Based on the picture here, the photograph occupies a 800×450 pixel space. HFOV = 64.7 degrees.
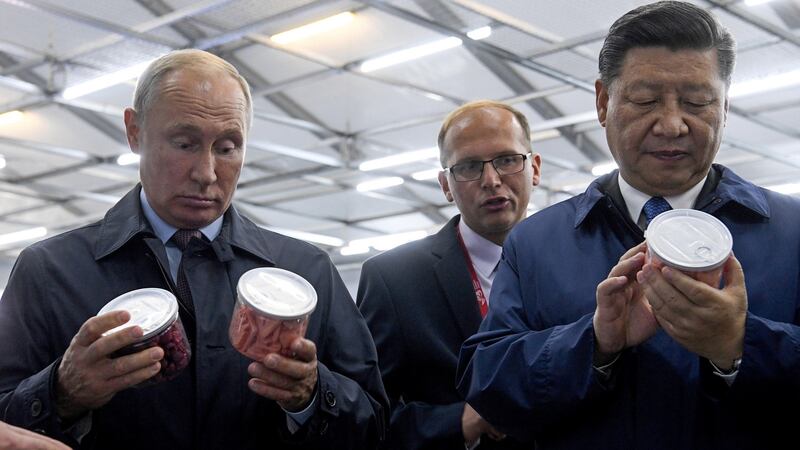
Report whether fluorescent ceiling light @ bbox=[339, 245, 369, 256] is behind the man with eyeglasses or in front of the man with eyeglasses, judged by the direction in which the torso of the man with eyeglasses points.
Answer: behind

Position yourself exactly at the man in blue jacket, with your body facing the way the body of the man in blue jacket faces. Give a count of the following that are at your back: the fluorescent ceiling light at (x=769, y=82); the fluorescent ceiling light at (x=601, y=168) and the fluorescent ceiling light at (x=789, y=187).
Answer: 3

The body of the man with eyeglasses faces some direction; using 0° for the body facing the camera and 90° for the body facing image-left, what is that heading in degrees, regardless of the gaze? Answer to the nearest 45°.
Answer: approximately 315°

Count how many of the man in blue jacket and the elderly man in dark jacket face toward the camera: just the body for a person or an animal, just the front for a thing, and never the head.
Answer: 2

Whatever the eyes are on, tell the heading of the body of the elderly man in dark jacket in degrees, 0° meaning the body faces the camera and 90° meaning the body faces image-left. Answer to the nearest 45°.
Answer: approximately 0°

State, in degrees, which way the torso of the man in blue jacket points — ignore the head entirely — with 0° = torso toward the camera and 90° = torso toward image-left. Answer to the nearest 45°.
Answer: approximately 0°

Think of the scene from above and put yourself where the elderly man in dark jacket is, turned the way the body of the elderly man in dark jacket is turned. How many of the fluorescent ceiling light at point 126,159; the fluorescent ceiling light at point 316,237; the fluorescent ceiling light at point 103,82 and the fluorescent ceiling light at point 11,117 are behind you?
4

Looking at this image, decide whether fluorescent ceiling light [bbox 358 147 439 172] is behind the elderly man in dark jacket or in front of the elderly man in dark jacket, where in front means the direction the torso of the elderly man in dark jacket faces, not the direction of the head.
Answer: behind
